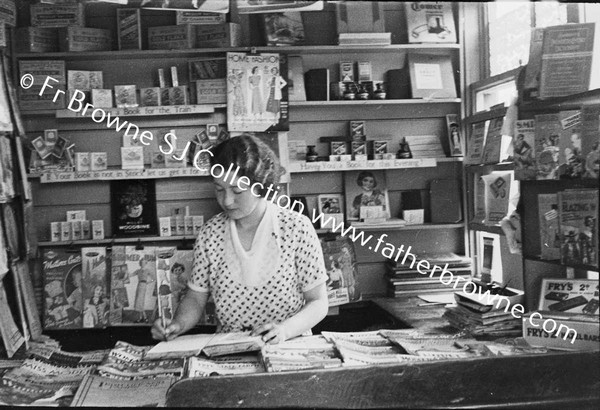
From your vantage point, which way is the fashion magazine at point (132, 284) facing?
toward the camera

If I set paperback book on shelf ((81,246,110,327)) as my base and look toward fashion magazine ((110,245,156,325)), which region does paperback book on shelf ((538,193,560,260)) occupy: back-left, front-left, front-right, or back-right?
front-right

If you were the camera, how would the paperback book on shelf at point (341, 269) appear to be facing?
facing the viewer

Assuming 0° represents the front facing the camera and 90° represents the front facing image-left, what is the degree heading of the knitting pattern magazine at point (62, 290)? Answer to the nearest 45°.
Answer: approximately 0°

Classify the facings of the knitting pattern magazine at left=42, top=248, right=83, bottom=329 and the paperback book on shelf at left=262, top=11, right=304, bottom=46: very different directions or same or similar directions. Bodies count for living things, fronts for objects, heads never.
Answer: same or similar directions

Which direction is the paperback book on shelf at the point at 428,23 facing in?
toward the camera

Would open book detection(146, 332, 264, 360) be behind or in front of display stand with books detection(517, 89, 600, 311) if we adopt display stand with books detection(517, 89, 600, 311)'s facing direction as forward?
in front

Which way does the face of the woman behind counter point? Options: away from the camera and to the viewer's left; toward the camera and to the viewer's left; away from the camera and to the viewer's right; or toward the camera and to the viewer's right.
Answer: toward the camera and to the viewer's left

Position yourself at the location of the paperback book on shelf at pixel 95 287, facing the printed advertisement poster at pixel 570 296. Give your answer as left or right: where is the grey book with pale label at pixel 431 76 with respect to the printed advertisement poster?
left
